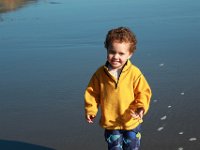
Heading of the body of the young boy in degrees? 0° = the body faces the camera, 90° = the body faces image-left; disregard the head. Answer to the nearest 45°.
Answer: approximately 0°
